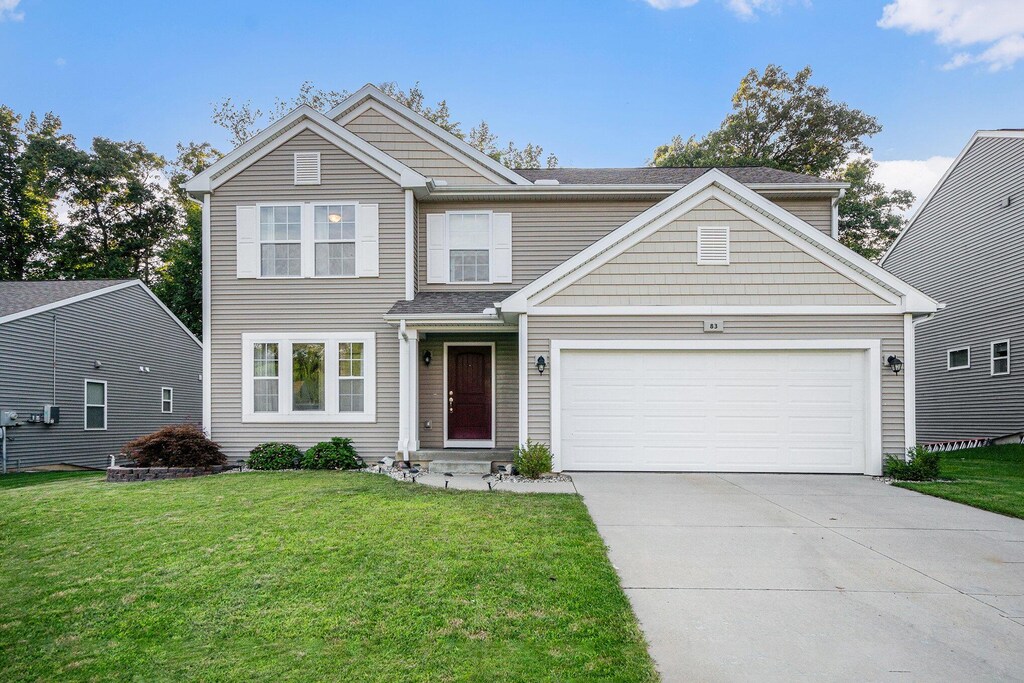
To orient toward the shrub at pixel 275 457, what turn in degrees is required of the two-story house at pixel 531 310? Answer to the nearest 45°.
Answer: approximately 90° to its right

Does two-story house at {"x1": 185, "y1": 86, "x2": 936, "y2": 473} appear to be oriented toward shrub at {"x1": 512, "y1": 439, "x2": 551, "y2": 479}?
yes

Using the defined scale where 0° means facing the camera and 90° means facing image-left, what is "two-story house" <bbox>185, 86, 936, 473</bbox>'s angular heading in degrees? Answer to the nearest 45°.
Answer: approximately 0°

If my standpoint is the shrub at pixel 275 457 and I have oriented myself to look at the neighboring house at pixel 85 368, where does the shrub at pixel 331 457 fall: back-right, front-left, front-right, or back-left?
back-right

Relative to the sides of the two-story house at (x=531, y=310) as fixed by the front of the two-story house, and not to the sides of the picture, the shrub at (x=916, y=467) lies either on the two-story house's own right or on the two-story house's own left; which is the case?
on the two-story house's own left

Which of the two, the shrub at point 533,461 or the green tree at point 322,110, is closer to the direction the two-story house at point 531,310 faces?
the shrub
